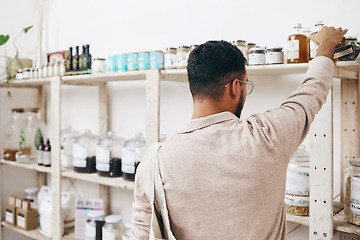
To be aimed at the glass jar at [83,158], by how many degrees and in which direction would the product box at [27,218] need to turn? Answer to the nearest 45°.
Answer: approximately 90° to its left

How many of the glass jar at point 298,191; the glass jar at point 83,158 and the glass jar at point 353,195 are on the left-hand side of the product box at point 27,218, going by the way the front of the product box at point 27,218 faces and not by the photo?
3

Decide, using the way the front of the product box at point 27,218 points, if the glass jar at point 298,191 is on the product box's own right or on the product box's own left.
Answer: on the product box's own left

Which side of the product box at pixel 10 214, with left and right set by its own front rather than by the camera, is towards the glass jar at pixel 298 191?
left

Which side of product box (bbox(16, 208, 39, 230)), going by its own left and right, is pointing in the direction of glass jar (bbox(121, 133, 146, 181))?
left

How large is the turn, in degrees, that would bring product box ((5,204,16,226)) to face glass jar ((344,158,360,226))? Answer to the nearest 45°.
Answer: approximately 90° to its left

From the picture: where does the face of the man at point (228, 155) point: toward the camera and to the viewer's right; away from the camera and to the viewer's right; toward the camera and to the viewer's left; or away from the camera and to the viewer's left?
away from the camera and to the viewer's right

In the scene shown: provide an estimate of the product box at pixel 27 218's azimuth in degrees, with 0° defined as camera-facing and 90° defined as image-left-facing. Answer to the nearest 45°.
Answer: approximately 45°

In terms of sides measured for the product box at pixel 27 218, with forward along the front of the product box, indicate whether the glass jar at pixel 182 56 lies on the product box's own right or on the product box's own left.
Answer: on the product box's own left

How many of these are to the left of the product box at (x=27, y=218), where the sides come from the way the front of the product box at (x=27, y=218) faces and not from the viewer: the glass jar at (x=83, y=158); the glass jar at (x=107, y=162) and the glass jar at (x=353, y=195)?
3

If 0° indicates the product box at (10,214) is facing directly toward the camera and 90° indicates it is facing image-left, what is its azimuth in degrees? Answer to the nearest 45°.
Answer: approximately 45°
